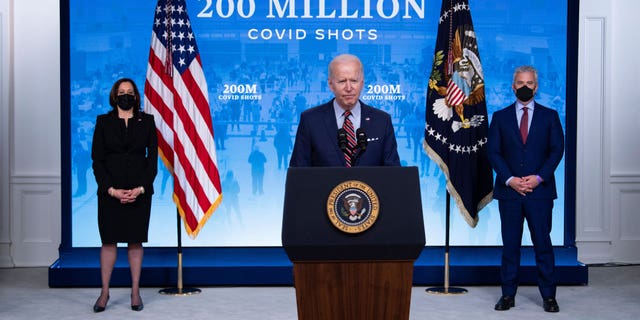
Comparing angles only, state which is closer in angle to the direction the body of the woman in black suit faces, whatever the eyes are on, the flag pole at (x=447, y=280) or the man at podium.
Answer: the man at podium

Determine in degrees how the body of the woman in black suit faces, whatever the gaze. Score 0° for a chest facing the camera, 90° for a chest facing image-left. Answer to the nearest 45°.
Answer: approximately 0°

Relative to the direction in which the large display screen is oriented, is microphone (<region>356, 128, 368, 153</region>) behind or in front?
in front

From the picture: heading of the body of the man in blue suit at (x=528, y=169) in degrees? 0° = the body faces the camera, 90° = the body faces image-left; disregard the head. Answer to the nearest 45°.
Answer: approximately 0°

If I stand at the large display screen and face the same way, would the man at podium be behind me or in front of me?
in front
